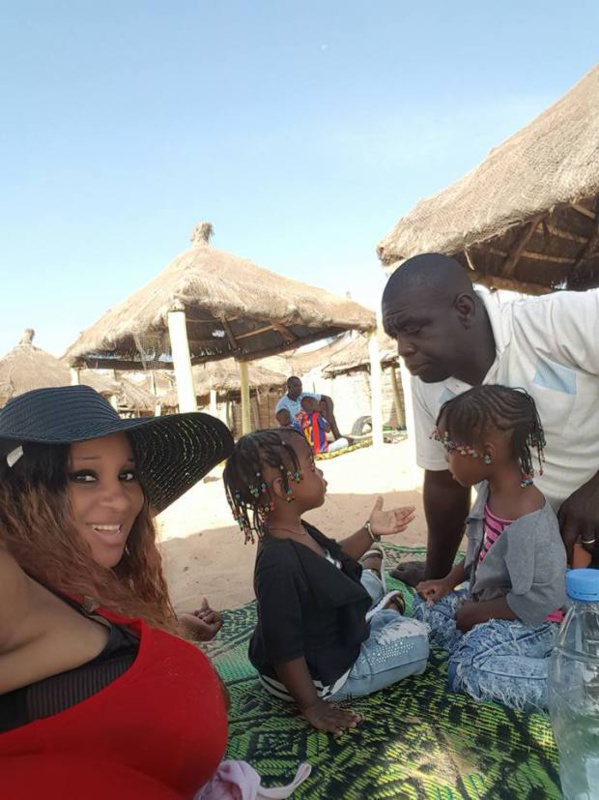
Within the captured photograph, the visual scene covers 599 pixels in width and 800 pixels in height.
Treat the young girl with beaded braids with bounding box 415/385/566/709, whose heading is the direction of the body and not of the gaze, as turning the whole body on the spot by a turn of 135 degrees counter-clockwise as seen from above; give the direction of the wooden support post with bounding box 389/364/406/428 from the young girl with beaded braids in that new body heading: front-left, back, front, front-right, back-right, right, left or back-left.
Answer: back-left

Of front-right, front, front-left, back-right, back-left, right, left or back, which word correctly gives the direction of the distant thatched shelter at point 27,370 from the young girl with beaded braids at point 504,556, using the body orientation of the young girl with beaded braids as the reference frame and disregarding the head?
front-right

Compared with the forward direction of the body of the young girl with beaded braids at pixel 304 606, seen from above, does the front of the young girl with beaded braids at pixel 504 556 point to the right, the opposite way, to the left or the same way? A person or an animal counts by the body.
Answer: the opposite way

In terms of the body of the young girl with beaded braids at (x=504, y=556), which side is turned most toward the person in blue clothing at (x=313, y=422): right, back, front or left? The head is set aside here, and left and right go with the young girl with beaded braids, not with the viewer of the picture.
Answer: right

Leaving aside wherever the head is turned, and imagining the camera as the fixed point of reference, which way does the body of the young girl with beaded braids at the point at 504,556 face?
to the viewer's left

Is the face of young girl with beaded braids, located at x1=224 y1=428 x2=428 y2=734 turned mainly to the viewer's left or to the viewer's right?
to the viewer's right

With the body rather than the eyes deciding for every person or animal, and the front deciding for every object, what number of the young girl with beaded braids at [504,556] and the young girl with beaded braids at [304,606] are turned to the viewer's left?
1

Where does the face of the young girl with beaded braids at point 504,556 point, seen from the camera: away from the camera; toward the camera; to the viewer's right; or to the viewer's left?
to the viewer's left

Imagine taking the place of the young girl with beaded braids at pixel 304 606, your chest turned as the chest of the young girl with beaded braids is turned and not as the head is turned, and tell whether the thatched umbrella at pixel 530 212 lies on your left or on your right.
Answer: on your left

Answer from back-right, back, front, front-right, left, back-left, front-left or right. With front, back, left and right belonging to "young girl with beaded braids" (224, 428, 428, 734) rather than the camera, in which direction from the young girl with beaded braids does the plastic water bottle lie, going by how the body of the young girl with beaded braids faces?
front-right

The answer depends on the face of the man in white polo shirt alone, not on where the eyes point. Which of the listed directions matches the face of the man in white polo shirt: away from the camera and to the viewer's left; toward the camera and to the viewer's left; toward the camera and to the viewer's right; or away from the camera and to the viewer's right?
toward the camera and to the viewer's left

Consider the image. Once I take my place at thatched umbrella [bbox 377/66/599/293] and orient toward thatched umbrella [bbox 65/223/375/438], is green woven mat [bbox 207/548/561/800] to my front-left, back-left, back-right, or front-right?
back-left

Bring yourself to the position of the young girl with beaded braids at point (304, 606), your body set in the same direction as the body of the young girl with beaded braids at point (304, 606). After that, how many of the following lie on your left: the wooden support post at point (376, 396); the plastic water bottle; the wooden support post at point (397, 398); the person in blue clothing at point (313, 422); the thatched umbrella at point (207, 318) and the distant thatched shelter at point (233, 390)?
5

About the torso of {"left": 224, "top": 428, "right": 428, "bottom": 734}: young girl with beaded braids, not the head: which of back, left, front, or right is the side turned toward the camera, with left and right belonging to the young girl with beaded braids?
right

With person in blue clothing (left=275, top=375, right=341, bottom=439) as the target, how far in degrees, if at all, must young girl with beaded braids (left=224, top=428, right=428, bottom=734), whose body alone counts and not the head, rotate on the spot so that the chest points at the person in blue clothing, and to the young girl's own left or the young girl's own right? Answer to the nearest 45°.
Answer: approximately 90° to the young girl's own left
